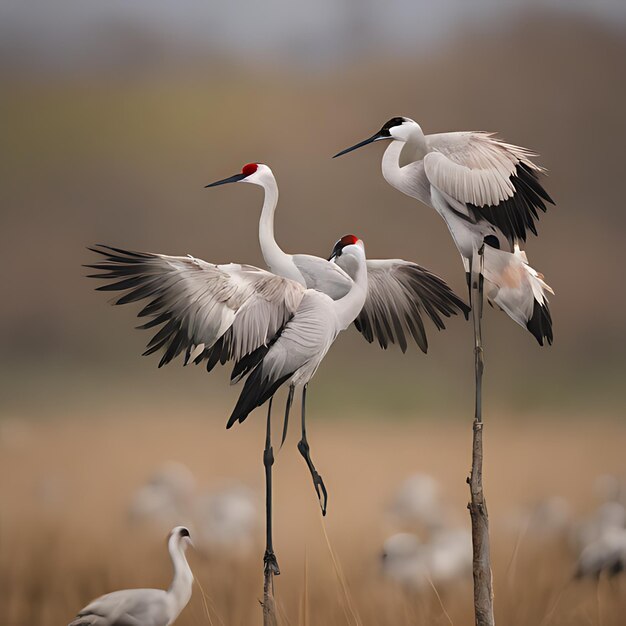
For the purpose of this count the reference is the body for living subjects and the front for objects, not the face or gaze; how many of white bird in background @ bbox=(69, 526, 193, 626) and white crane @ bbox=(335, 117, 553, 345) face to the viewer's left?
1

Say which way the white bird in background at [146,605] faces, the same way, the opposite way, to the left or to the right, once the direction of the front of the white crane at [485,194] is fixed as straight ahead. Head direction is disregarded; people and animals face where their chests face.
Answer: the opposite way

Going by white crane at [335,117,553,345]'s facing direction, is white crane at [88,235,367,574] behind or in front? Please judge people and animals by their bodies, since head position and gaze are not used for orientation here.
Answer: in front

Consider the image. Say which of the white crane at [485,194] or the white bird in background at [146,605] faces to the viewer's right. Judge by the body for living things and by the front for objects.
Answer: the white bird in background

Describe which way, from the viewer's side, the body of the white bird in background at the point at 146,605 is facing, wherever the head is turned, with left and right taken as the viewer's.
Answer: facing to the right of the viewer

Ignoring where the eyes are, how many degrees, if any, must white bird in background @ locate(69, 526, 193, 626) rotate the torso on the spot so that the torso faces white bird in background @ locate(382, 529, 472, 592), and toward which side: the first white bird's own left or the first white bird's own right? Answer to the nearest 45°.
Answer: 0° — it already faces it

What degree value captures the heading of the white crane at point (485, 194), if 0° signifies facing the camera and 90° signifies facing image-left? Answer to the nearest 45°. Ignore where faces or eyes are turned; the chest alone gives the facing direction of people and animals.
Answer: approximately 90°
